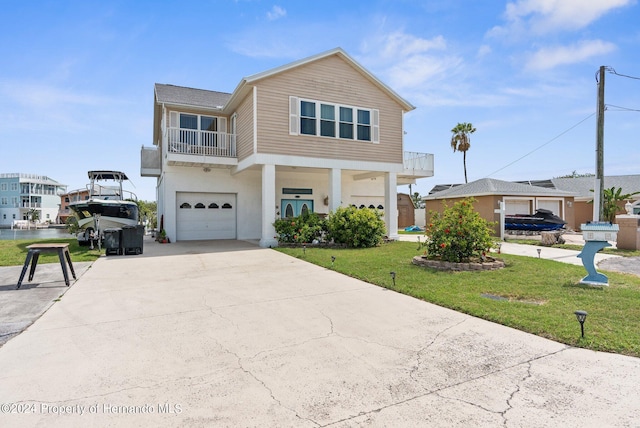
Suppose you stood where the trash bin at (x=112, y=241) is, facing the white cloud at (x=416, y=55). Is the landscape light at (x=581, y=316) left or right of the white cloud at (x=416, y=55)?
right
